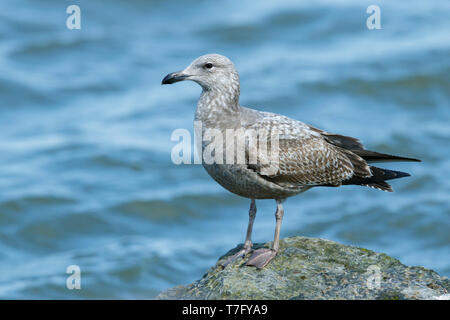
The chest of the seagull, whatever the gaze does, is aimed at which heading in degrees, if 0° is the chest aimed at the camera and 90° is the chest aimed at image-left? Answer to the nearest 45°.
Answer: approximately 90°
